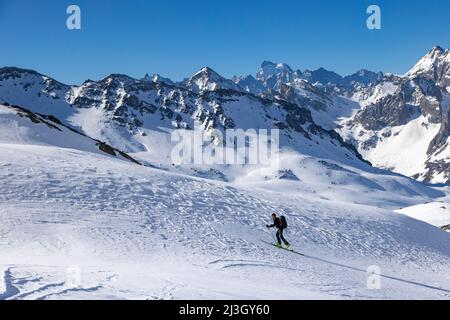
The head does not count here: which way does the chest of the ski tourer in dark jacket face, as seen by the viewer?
to the viewer's left
